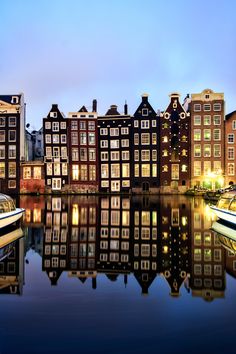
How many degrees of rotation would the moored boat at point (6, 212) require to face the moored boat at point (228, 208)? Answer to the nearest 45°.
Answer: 0° — it already faces it

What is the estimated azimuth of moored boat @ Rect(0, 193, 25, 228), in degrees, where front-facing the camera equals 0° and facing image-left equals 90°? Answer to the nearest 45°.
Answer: approximately 270°
